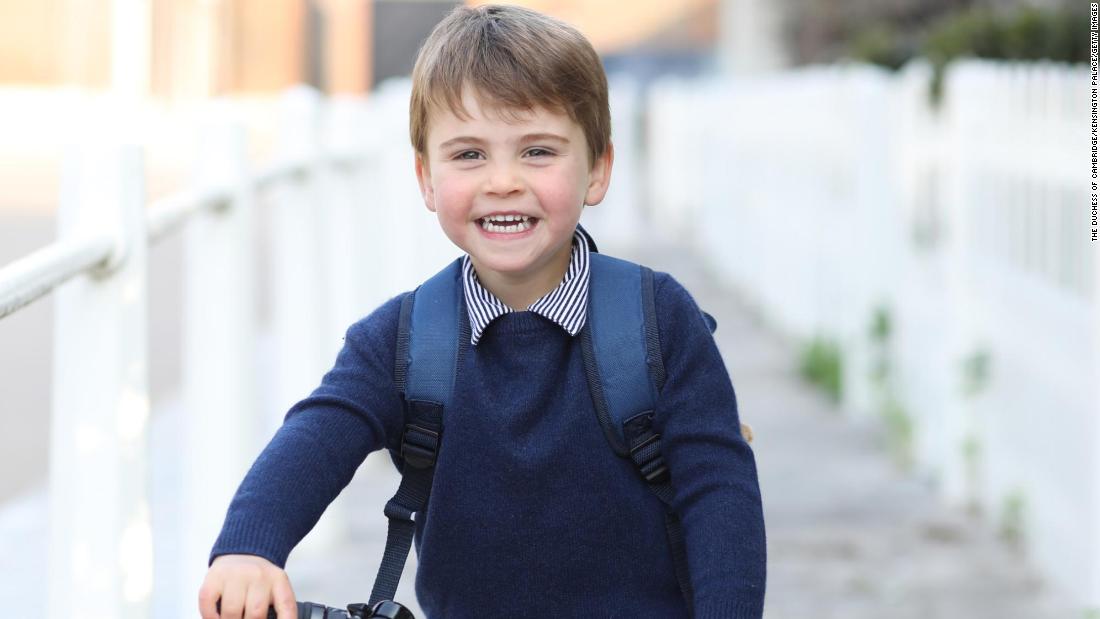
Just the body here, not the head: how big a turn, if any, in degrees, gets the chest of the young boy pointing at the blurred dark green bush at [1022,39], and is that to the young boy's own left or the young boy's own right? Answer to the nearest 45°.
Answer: approximately 135° to the young boy's own left

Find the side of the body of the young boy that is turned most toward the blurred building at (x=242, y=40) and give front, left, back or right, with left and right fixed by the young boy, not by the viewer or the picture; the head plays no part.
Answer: back

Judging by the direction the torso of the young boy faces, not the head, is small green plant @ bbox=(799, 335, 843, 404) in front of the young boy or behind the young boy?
behind

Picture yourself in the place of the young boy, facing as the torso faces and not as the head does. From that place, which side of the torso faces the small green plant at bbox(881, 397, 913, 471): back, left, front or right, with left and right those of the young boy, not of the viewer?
back

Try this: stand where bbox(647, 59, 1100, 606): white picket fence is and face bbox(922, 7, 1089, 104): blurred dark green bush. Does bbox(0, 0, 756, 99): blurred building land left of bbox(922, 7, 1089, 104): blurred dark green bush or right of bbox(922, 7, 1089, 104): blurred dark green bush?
left

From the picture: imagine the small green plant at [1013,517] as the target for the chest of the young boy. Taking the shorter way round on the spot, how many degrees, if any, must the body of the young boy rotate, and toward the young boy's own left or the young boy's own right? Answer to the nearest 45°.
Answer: approximately 135° to the young boy's own left

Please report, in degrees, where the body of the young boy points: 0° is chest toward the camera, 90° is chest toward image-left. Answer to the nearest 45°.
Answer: approximately 0°

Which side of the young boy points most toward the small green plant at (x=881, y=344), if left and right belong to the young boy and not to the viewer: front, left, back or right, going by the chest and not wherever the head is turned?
back
